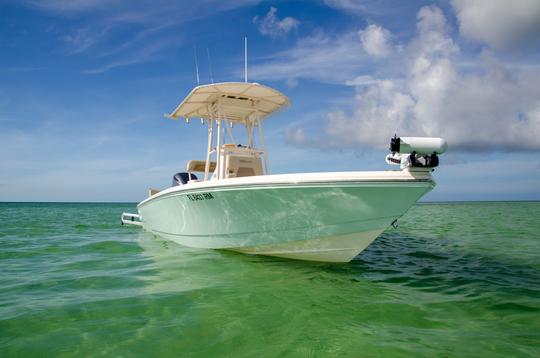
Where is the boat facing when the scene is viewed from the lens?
facing the viewer and to the right of the viewer
